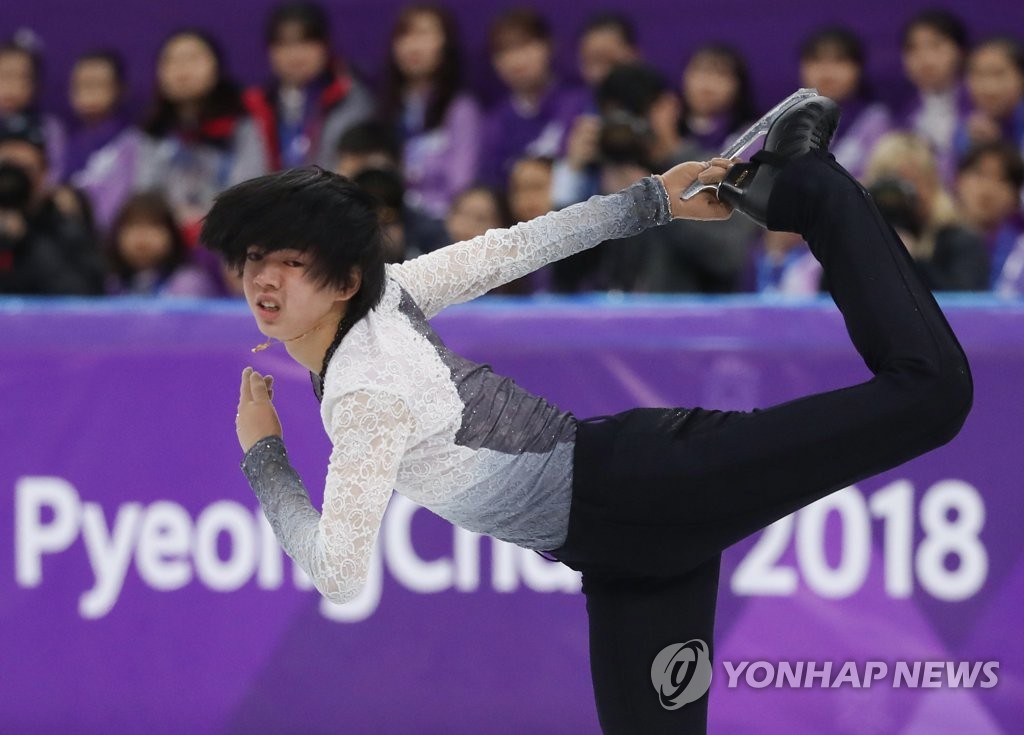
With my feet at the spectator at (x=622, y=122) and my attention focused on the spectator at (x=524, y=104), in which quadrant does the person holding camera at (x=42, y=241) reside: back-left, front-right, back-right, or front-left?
front-left

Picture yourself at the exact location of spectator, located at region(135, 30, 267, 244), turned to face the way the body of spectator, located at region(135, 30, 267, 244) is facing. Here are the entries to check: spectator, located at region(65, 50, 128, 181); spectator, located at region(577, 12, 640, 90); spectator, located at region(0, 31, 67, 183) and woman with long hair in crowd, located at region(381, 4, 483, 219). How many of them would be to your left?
2

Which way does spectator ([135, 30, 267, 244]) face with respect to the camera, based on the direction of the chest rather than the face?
toward the camera

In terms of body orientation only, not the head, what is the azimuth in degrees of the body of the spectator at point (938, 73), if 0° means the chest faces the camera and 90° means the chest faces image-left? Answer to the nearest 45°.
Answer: approximately 0°

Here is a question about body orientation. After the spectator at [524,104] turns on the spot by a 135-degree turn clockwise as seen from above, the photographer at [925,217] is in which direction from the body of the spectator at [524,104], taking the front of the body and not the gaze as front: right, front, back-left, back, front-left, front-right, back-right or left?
back

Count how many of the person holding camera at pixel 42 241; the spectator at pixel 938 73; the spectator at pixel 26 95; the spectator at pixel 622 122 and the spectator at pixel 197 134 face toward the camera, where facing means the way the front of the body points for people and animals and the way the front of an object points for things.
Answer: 5

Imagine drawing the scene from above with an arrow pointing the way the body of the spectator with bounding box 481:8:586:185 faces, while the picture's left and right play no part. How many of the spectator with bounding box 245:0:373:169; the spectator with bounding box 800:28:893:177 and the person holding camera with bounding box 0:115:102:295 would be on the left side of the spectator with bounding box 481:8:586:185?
1

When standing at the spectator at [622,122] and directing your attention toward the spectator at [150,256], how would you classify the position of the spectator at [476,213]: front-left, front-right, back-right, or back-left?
front-left

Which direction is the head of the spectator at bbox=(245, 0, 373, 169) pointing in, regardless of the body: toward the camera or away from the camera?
toward the camera

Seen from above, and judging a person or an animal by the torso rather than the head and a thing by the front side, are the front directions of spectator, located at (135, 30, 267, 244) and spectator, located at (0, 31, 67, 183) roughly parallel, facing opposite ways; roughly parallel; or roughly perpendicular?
roughly parallel

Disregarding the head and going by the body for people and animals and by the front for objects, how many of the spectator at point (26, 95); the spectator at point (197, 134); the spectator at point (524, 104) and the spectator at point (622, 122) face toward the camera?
4

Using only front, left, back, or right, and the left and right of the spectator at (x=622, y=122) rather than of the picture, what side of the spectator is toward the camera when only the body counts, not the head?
front

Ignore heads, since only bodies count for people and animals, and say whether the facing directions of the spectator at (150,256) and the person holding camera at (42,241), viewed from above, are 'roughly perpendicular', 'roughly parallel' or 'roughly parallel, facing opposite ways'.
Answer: roughly parallel

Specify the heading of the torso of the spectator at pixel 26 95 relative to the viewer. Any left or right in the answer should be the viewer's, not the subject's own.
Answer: facing the viewer

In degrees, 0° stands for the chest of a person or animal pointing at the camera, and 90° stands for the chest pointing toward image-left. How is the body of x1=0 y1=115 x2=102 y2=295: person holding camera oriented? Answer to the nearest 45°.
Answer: approximately 0°

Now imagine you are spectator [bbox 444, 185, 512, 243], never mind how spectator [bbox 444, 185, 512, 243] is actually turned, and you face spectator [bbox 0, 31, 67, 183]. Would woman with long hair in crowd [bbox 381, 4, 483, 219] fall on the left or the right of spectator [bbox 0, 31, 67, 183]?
right

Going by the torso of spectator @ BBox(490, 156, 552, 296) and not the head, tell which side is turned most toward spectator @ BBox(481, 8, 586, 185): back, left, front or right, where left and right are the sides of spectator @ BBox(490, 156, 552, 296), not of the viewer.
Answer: back

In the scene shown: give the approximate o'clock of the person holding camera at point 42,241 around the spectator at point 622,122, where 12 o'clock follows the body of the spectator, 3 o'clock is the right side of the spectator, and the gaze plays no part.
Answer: The person holding camera is roughly at 3 o'clock from the spectator.
